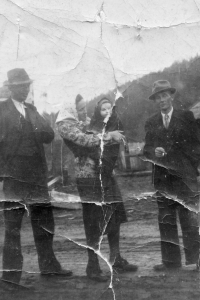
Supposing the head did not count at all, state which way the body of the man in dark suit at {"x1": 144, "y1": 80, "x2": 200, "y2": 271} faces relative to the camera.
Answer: toward the camera

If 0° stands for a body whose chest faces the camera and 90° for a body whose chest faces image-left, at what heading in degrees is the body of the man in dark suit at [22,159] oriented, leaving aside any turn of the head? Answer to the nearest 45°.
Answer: approximately 315°

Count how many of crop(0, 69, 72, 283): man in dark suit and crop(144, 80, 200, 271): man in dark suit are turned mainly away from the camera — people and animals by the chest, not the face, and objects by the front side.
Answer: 0

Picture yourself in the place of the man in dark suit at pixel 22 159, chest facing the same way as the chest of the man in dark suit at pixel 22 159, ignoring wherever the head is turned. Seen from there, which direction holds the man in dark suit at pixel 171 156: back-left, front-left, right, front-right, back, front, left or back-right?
front-left

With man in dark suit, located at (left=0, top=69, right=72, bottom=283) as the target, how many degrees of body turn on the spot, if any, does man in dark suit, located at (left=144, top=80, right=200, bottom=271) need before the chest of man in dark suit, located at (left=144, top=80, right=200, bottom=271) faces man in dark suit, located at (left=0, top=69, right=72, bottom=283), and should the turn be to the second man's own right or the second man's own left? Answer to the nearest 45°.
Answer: approximately 90° to the second man's own right
